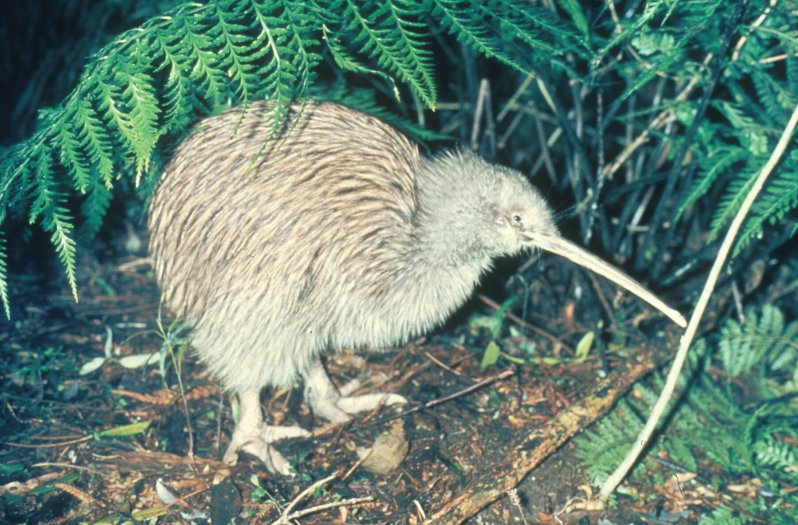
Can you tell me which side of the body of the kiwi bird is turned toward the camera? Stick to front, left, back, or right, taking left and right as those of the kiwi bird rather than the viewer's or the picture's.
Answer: right

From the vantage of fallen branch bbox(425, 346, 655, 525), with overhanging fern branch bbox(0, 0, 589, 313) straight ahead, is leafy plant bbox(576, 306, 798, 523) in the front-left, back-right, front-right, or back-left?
back-right

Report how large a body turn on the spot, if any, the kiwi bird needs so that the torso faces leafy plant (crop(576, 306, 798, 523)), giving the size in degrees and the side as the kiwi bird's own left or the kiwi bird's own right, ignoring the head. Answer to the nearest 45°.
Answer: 0° — it already faces it

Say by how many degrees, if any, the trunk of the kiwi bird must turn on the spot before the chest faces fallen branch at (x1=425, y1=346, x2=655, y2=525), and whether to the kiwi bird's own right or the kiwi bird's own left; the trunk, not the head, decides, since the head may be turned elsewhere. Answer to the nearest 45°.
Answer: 0° — it already faces it
